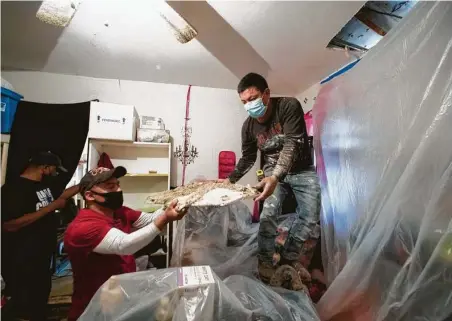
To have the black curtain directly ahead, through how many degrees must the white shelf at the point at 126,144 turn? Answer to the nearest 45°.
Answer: approximately 90° to its right

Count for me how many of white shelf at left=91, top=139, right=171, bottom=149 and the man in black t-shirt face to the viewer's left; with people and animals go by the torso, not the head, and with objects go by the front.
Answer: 0

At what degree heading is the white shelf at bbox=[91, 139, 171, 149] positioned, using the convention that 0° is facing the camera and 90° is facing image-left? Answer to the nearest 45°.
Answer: approximately 0°

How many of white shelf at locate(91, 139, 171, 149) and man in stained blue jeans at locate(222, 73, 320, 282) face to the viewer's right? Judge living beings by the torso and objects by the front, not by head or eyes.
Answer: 0

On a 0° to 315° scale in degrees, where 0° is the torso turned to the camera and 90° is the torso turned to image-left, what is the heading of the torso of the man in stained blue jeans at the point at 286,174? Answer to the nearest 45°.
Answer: approximately 45°

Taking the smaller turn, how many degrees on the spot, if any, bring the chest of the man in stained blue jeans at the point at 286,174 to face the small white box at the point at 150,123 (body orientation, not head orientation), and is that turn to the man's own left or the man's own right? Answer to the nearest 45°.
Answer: approximately 90° to the man's own right

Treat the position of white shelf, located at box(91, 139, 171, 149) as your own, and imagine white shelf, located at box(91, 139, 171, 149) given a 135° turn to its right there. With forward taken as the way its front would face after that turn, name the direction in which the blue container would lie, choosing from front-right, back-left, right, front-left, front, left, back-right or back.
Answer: front-left

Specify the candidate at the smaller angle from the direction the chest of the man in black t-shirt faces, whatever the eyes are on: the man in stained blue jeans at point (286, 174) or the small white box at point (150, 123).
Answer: the man in stained blue jeans

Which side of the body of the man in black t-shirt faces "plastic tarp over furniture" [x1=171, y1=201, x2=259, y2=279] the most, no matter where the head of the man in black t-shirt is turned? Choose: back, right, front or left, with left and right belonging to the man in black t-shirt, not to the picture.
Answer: front

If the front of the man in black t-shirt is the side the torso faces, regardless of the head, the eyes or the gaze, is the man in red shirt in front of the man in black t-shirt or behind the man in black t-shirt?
in front

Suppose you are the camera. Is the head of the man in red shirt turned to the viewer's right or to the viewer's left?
to the viewer's right
